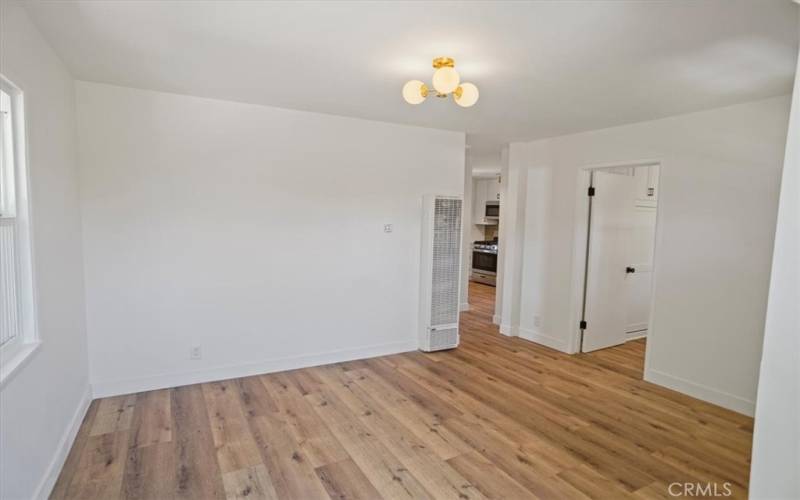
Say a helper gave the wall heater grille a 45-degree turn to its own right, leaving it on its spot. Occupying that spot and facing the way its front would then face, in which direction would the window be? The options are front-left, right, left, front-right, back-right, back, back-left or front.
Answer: front-right

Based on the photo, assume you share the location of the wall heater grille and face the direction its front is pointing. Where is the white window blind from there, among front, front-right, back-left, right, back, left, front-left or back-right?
right

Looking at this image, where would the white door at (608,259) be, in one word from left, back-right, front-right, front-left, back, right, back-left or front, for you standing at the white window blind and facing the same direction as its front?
front

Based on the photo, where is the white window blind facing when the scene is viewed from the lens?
facing to the right of the viewer

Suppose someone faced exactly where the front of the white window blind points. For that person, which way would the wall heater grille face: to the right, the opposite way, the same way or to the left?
to the right

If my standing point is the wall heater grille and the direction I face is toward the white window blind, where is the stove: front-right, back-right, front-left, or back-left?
back-right

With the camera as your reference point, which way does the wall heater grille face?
facing the viewer and to the right of the viewer

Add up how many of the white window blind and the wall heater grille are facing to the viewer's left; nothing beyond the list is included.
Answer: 0

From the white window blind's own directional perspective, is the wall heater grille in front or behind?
in front

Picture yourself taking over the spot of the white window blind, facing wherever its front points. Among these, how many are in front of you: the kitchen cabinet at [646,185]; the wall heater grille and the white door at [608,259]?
3

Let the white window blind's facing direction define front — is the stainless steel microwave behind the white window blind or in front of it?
in front
